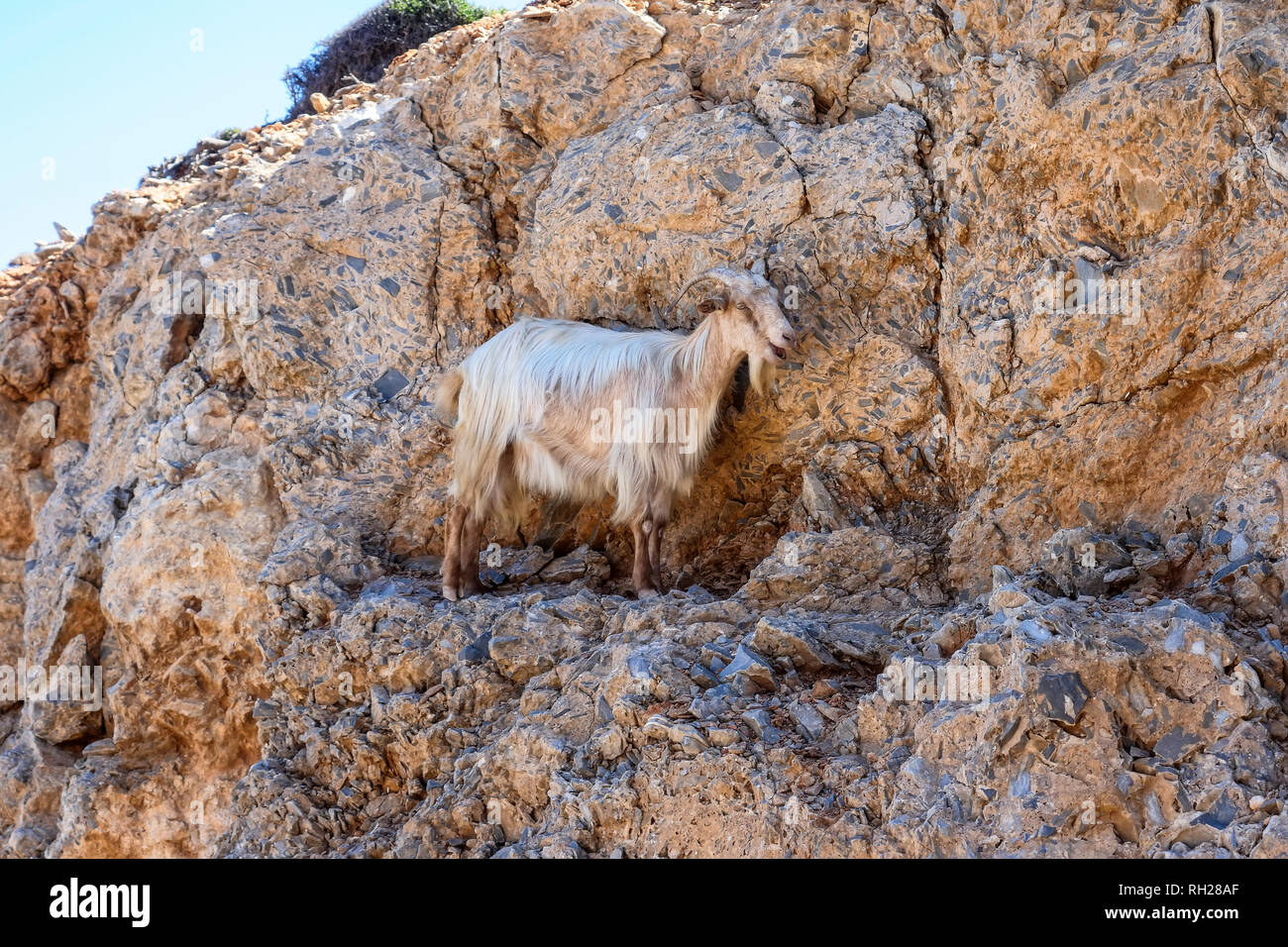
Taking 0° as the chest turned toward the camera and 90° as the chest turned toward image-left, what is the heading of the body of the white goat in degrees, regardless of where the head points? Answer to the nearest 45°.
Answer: approximately 270°
